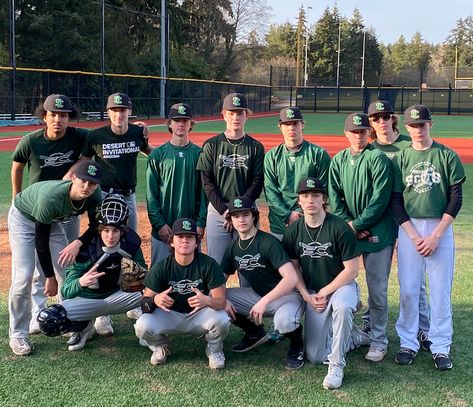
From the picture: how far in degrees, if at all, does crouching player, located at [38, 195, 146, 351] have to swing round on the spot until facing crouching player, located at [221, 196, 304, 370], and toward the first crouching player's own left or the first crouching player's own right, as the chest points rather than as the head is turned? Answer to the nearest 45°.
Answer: approximately 90° to the first crouching player's own left

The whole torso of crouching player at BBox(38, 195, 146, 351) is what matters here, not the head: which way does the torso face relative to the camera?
toward the camera

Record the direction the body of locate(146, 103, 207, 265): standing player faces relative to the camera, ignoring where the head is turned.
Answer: toward the camera

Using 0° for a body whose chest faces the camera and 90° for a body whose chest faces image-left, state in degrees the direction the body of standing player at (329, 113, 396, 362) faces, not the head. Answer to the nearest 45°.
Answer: approximately 45°

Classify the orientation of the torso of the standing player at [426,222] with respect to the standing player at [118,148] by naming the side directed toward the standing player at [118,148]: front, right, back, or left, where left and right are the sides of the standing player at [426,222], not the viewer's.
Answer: right

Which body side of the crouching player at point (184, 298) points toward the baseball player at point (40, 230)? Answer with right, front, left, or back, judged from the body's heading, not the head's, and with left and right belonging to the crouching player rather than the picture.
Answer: right
